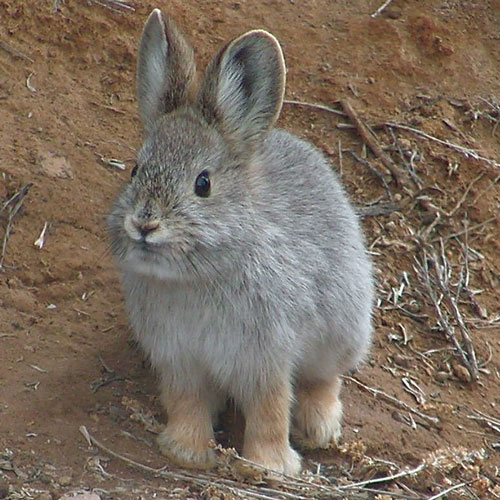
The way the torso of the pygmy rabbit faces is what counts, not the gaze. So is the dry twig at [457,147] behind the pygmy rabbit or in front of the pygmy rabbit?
behind

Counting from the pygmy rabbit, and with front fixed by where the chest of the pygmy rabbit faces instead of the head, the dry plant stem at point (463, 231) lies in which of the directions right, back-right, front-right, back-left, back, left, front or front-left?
back

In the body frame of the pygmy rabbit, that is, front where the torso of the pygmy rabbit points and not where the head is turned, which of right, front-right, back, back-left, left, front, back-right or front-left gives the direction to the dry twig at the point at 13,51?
right

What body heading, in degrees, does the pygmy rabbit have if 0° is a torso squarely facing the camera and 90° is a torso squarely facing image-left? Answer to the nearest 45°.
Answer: approximately 45°

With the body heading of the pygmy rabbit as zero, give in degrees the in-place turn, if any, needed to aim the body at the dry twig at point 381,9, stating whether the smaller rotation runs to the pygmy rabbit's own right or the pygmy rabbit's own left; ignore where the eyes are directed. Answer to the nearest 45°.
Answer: approximately 135° to the pygmy rabbit's own right

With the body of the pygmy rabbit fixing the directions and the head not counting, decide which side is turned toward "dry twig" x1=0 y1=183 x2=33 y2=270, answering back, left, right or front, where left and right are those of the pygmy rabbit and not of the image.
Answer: right

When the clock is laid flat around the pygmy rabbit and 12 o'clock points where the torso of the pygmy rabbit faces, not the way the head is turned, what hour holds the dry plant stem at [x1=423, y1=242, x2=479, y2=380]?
The dry plant stem is roughly at 6 o'clock from the pygmy rabbit.
